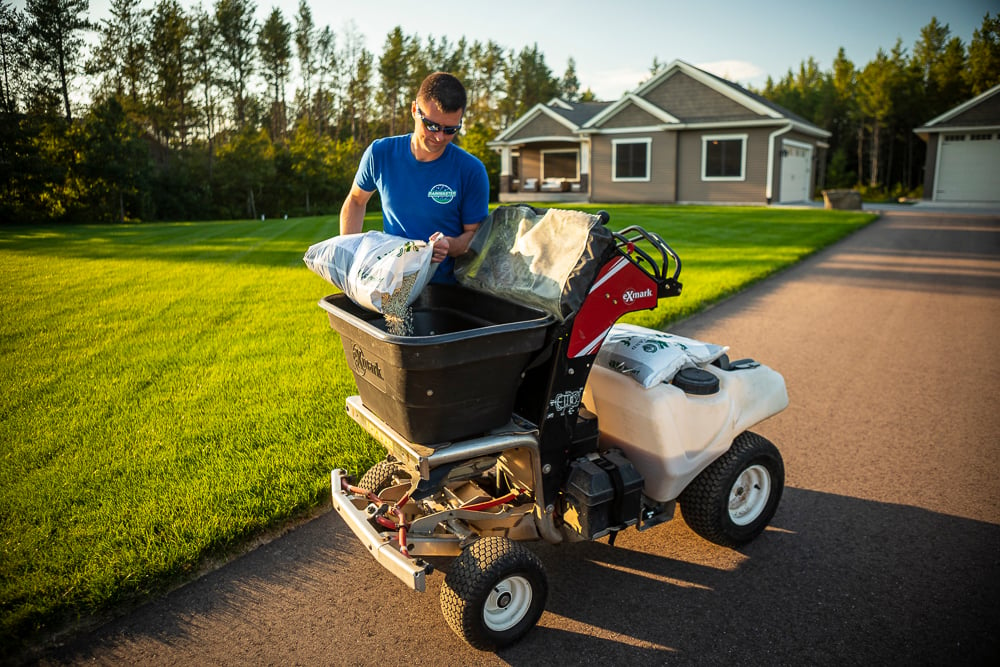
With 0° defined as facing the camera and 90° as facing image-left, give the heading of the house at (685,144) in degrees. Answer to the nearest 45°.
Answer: approximately 0°

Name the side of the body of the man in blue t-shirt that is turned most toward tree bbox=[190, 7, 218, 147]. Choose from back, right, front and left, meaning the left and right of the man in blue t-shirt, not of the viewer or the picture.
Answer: back

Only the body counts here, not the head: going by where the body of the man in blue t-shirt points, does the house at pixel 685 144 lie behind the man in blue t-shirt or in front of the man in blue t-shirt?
behind

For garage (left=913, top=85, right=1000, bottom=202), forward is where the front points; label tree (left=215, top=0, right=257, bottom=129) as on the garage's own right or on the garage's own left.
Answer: on the garage's own right

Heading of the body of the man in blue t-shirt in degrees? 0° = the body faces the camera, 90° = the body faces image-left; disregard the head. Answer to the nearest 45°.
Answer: approximately 0°

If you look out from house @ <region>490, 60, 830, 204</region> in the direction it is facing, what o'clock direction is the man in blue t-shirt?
The man in blue t-shirt is roughly at 12 o'clock from the house.

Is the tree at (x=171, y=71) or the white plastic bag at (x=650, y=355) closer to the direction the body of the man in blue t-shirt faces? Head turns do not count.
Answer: the white plastic bag

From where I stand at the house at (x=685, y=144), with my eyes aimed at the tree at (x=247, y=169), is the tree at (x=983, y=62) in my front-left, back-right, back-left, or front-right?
back-right

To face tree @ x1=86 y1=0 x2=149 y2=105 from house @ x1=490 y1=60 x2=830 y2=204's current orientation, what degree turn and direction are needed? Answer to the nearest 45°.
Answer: approximately 90° to its right

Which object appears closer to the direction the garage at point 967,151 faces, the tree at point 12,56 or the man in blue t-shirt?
the man in blue t-shirt
